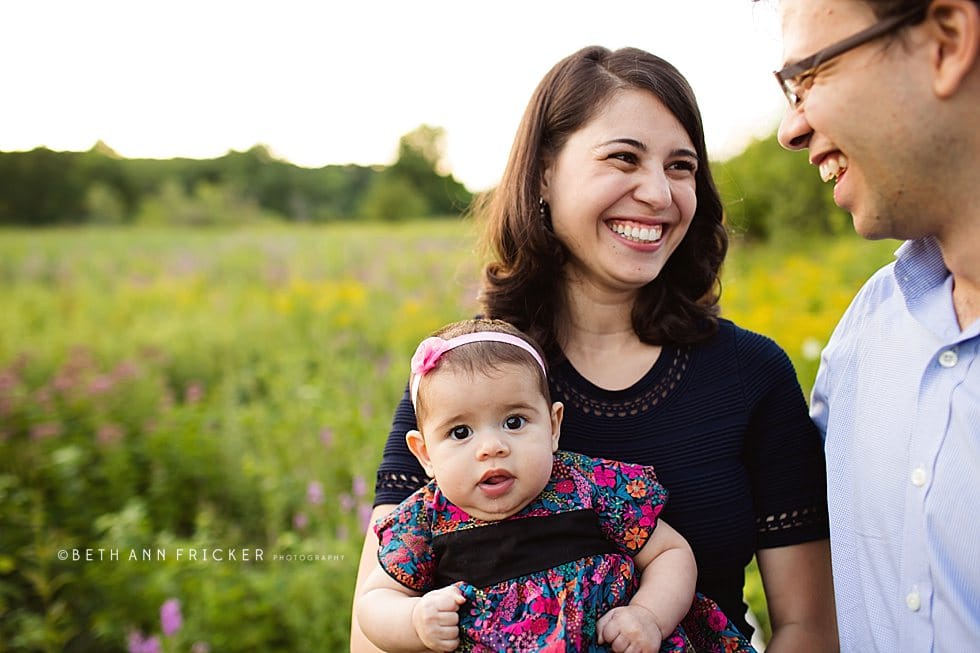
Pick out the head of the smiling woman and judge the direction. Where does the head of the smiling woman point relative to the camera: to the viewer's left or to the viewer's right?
to the viewer's right

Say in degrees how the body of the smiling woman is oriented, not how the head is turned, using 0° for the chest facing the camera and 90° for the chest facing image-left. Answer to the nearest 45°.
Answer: approximately 0°

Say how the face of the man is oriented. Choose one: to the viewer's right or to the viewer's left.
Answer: to the viewer's left

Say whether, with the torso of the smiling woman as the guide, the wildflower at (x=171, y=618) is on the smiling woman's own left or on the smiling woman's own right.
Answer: on the smiling woman's own right

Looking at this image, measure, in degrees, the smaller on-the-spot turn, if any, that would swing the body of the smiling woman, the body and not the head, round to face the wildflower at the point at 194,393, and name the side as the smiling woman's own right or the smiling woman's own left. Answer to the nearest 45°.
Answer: approximately 135° to the smiling woman's own right

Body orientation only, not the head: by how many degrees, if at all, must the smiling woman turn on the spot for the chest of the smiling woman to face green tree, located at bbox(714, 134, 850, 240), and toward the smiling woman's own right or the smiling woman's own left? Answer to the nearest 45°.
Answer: approximately 180°
